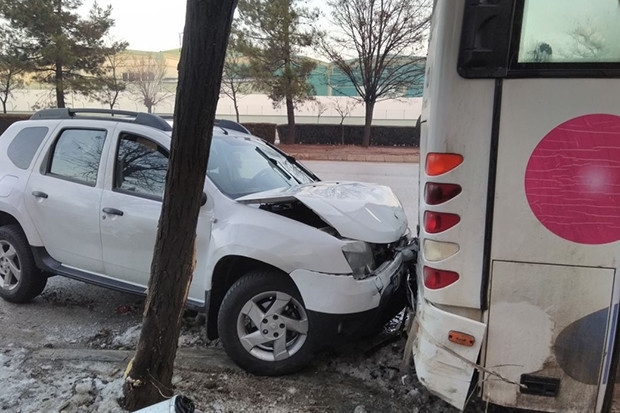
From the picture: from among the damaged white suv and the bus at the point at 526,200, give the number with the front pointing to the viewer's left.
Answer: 0

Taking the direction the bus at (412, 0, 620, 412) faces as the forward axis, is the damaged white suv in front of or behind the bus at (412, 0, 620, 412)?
behind

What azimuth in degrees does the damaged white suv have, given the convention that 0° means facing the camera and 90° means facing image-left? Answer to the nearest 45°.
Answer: approximately 315°

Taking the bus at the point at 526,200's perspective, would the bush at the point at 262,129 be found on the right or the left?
on its left

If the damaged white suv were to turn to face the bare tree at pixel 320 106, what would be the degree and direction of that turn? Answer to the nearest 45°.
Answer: approximately 135° to its left

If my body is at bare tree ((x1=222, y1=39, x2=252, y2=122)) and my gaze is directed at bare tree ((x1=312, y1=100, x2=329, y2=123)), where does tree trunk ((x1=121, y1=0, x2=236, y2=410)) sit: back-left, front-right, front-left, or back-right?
back-right

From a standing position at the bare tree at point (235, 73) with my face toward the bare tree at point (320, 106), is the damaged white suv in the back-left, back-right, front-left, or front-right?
back-right
